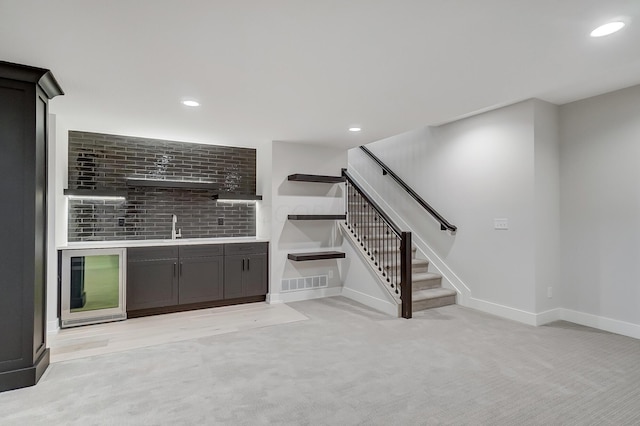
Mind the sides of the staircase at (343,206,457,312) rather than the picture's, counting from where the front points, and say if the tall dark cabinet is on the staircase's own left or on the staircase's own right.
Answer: on the staircase's own right

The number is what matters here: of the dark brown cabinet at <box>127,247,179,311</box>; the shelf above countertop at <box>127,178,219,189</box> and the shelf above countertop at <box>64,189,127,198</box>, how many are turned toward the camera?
3

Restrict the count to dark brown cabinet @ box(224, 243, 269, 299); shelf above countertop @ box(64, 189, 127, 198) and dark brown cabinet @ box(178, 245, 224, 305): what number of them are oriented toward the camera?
3

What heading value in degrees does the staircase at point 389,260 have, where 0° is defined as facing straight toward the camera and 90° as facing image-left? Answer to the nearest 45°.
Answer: approximately 315°

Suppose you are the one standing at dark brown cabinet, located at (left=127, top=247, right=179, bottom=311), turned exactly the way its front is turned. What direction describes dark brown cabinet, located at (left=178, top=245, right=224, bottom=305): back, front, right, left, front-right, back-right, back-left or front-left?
left

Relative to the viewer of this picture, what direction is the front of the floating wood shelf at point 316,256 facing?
facing the viewer and to the right of the viewer

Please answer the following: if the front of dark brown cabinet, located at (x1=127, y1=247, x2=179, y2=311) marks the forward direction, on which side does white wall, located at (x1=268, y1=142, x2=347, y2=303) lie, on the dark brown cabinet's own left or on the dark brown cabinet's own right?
on the dark brown cabinet's own left

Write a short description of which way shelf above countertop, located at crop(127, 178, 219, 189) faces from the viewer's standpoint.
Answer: facing the viewer

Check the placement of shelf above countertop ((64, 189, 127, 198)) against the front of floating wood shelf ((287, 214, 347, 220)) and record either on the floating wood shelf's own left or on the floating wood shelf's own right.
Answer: on the floating wood shelf's own right

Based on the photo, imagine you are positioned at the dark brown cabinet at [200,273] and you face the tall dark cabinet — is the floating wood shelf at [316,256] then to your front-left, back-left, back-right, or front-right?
back-left

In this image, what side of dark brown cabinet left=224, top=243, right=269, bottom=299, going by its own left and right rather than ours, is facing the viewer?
front

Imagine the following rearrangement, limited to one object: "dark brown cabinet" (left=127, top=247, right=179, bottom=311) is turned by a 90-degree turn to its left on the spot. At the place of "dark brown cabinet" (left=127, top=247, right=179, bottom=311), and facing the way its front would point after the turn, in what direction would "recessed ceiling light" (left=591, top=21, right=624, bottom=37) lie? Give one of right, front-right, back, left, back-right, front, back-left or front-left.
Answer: front-right

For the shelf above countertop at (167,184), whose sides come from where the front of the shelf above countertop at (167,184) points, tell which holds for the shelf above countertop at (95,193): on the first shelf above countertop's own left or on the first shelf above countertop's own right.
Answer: on the first shelf above countertop's own right
